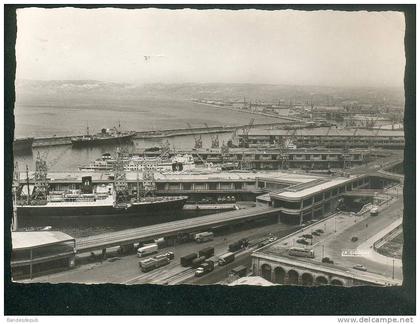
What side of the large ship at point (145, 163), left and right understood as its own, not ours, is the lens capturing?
left
